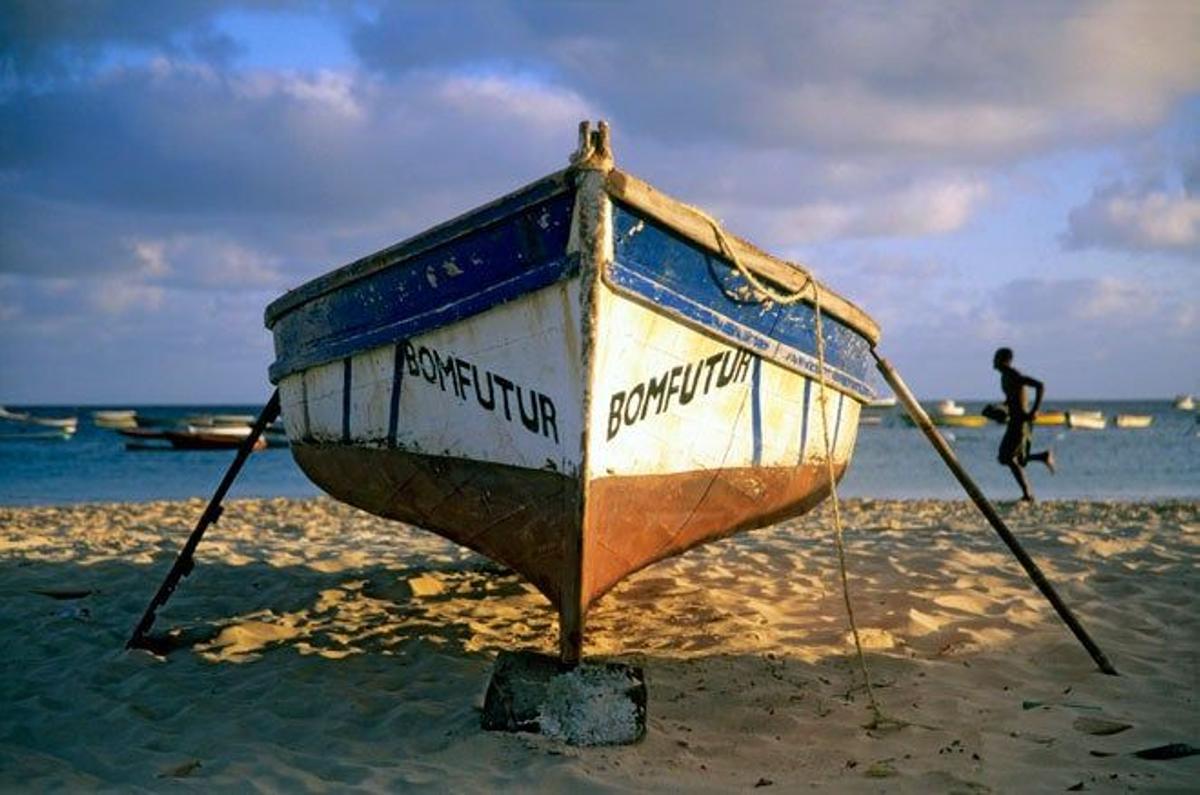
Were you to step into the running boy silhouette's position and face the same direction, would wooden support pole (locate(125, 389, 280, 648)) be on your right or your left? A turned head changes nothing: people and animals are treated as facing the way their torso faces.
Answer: on your left

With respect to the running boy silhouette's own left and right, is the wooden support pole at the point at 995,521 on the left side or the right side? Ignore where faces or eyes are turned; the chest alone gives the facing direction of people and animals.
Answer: on its left

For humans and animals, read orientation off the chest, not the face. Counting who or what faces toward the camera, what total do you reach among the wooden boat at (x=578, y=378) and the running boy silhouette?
1

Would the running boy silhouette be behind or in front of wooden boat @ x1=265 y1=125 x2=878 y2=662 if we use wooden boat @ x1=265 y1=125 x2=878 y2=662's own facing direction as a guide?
behind

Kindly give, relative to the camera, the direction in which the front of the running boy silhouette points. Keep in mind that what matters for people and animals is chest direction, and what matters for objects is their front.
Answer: facing to the left of the viewer

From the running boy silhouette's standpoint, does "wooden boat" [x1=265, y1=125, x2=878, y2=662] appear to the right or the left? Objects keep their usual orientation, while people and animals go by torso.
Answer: on its left

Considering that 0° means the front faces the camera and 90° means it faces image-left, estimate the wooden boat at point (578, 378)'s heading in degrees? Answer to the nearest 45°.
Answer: approximately 0°
